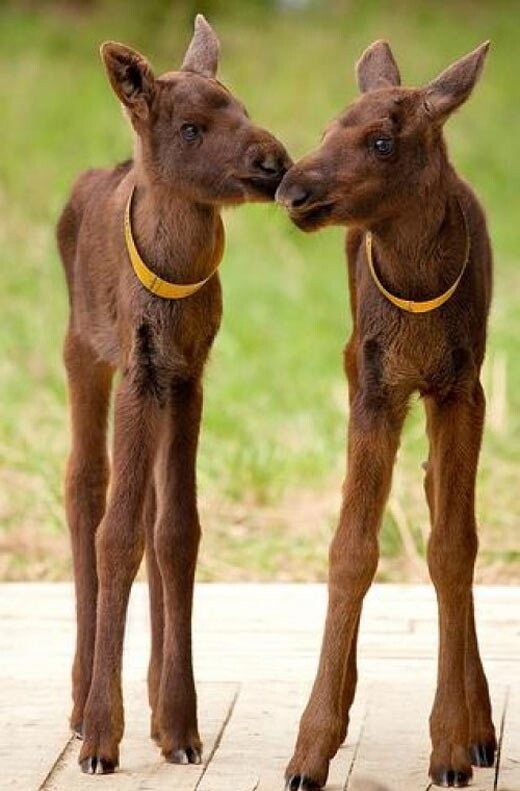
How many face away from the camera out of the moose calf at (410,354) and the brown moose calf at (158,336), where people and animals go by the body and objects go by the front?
0

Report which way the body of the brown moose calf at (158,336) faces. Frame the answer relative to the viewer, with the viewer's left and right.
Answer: facing the viewer and to the right of the viewer

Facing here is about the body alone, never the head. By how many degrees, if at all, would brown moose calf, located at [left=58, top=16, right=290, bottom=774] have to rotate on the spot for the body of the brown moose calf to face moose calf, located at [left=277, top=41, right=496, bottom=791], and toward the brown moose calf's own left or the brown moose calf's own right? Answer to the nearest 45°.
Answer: approximately 45° to the brown moose calf's own left

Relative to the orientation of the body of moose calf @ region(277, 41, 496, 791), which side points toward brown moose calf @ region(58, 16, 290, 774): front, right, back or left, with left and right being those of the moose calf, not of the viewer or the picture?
right

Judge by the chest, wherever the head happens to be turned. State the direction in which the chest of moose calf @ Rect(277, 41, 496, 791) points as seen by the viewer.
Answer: toward the camera
